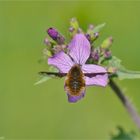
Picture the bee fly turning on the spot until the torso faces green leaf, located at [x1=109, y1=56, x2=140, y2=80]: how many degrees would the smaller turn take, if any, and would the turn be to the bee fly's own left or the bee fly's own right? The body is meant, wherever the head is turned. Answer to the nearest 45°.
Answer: approximately 45° to the bee fly's own right

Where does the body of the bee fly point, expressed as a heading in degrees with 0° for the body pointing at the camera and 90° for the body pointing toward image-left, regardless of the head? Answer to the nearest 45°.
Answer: approximately 180°
